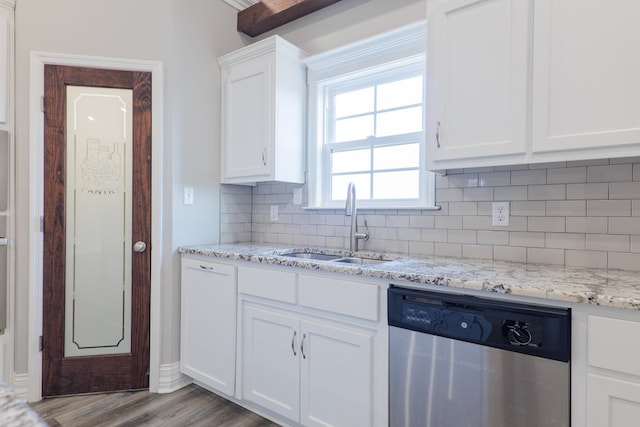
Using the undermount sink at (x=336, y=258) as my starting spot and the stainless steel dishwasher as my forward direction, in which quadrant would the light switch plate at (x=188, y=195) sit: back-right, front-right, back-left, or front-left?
back-right

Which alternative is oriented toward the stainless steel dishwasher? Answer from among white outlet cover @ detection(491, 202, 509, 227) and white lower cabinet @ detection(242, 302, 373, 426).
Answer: the white outlet cover

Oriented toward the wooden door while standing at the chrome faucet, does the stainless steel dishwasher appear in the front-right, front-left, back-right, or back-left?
back-left

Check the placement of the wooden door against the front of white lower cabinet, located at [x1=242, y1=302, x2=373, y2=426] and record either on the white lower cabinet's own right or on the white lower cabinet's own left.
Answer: on the white lower cabinet's own right

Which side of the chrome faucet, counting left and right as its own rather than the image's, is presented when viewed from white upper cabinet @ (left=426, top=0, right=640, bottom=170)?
left

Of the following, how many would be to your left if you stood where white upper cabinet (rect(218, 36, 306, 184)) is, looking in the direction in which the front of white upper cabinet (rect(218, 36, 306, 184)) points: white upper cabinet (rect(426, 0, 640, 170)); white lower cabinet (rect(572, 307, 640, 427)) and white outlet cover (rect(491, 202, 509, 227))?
3

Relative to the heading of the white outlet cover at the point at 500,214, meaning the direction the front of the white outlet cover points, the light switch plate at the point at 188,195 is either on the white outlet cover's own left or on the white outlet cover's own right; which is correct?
on the white outlet cover's own right
